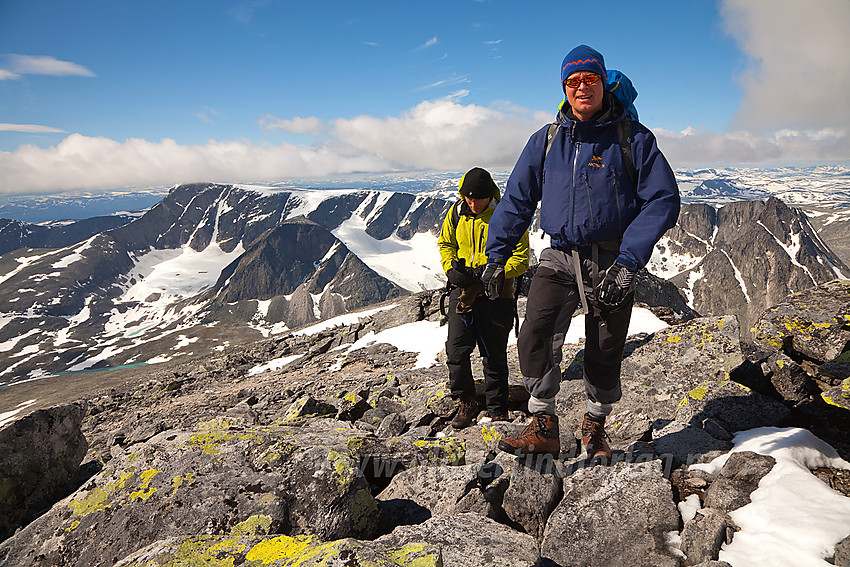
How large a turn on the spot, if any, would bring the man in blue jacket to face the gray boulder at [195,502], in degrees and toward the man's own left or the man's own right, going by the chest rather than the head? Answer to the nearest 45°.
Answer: approximately 45° to the man's own right

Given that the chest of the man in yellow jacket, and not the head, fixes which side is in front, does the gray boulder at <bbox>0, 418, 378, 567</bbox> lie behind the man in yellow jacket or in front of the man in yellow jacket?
in front

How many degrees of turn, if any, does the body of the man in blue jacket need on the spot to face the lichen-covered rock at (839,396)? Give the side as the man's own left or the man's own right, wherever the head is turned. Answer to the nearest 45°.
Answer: approximately 135° to the man's own left

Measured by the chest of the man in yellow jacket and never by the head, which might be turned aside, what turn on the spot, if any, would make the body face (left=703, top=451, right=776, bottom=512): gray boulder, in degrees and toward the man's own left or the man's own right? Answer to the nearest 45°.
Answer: approximately 45° to the man's own left

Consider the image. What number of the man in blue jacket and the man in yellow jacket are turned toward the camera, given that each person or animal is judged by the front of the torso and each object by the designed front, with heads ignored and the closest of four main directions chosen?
2

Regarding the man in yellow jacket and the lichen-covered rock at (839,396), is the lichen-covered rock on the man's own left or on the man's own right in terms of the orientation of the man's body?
on the man's own left

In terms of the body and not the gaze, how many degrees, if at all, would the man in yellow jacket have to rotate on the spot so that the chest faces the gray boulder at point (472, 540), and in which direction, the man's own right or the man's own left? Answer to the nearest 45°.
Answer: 0° — they already face it

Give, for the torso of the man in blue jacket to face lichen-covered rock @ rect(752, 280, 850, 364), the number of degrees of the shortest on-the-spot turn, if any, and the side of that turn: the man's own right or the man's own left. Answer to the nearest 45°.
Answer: approximately 135° to the man's own left

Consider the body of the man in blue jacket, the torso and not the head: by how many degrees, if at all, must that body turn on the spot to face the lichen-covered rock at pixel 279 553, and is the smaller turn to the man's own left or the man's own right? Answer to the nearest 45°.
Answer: approximately 45° to the man's own right

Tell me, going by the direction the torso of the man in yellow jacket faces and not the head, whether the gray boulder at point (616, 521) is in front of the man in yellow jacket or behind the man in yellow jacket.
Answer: in front

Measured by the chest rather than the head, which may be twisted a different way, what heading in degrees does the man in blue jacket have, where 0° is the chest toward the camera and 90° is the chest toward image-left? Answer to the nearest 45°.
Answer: approximately 0°

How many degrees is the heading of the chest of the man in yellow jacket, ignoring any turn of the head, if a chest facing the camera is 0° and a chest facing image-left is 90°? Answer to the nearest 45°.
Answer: approximately 0°

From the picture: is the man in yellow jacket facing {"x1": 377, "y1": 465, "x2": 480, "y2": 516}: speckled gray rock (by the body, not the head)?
yes
